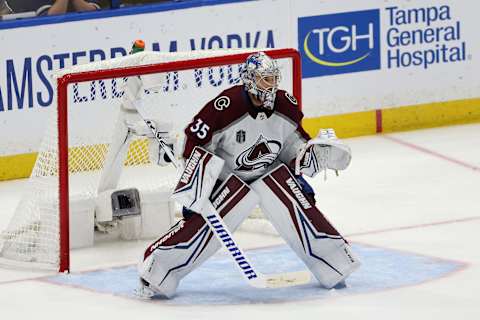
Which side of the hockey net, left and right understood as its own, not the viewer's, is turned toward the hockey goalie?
front

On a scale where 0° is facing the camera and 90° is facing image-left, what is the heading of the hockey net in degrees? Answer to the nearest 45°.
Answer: approximately 315°

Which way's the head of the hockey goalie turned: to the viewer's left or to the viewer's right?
to the viewer's right
